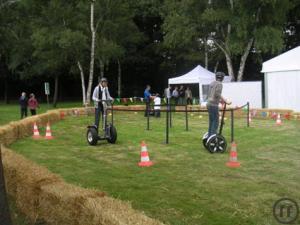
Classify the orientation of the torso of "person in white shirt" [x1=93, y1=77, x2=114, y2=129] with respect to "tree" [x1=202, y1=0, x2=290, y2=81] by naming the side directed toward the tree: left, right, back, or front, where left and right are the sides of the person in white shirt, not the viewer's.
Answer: left

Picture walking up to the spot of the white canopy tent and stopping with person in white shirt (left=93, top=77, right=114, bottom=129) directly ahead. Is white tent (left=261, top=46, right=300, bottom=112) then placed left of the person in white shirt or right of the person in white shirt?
left

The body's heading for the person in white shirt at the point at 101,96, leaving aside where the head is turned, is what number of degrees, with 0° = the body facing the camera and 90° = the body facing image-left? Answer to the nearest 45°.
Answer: approximately 315°
